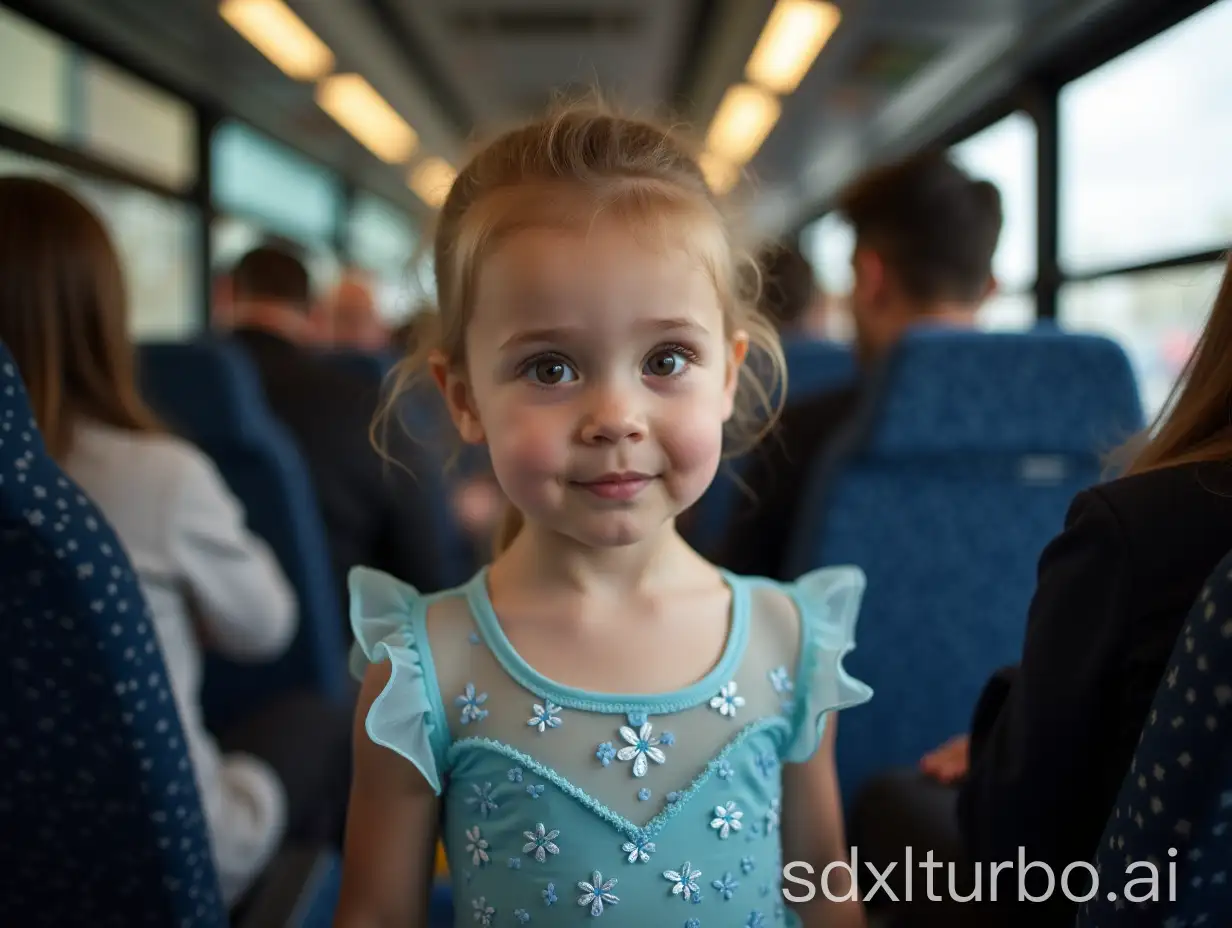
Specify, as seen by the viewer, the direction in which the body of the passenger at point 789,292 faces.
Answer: away from the camera

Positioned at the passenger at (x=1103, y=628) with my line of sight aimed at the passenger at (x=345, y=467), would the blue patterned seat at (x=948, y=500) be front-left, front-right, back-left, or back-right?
front-right

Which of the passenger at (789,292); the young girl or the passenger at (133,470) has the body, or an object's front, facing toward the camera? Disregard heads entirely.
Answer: the young girl

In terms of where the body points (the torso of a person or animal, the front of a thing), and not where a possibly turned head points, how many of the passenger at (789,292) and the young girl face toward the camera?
1

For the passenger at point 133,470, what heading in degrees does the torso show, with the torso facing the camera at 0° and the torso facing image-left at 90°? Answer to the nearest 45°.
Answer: approximately 180°

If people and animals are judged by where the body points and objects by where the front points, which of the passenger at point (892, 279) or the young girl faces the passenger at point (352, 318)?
the passenger at point (892, 279)

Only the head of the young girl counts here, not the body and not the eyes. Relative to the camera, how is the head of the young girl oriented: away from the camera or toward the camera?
toward the camera

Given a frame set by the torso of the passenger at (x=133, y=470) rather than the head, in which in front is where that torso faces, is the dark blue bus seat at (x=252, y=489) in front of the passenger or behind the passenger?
in front

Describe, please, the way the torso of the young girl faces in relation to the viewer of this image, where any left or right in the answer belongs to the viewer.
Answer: facing the viewer

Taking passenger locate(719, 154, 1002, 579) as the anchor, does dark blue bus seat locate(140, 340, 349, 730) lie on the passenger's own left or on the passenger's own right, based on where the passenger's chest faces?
on the passenger's own left

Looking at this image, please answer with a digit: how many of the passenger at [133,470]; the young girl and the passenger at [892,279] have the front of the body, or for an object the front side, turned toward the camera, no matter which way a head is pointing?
1

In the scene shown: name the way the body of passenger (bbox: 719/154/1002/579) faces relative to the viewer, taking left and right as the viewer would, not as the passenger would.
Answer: facing away from the viewer and to the left of the viewer

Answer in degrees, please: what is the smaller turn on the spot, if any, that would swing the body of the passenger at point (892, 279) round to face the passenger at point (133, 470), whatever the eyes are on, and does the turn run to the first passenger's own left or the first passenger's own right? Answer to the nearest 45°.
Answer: approximately 90° to the first passenger's own left

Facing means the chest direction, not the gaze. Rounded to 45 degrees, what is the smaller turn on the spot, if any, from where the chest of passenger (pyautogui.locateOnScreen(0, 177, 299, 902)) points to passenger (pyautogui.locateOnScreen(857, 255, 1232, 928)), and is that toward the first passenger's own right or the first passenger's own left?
approximately 135° to the first passenger's own right

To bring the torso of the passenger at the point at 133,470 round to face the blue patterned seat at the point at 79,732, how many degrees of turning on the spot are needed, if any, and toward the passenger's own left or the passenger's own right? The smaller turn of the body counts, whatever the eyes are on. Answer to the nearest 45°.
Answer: approximately 180°

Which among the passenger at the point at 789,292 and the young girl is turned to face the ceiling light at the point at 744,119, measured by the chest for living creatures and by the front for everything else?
the passenger
